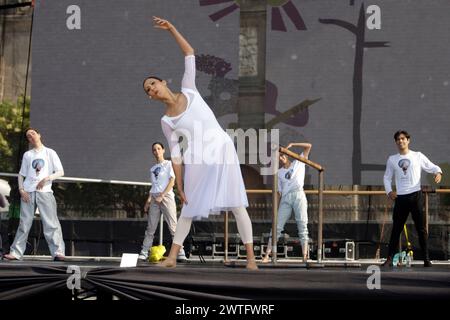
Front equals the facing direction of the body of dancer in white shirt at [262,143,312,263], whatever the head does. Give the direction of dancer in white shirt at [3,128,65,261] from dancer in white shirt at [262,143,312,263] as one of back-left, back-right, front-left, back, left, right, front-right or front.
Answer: front-right

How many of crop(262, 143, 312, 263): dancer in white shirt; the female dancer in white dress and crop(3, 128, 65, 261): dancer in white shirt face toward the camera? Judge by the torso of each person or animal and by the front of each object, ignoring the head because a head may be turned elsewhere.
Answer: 3

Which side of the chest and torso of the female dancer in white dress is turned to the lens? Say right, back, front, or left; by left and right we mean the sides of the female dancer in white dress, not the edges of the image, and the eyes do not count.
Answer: front

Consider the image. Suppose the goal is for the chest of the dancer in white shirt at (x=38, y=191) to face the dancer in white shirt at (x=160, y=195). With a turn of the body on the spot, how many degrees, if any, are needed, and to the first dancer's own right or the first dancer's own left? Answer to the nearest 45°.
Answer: approximately 135° to the first dancer's own left

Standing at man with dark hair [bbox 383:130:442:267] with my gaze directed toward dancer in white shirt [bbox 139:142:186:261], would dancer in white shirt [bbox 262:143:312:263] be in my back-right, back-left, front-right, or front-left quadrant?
front-right

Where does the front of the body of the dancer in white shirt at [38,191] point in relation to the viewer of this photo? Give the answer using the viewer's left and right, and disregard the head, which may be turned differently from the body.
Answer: facing the viewer

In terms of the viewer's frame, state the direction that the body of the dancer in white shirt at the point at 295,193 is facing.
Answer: toward the camera

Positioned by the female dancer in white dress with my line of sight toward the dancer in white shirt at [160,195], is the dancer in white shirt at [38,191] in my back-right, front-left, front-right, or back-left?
front-left

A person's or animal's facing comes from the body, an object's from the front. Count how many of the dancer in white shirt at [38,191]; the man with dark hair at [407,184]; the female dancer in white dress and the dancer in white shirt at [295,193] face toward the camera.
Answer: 4

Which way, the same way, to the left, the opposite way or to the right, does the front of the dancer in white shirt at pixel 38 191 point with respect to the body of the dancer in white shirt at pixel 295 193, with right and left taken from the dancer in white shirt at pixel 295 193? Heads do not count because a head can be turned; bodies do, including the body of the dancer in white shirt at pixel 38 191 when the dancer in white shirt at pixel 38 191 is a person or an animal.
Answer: the same way

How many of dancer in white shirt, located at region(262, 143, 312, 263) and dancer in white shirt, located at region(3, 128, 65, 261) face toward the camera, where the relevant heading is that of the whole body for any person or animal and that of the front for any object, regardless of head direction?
2

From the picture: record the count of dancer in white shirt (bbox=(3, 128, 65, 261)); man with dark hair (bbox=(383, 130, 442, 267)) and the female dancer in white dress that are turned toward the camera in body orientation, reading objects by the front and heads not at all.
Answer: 3

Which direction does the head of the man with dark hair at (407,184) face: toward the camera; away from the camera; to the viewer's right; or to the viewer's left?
toward the camera

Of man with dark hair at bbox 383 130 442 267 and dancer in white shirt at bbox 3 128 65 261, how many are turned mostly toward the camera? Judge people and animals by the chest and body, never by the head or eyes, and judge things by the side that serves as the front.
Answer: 2

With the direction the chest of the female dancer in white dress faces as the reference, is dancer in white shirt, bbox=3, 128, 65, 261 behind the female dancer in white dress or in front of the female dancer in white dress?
behind

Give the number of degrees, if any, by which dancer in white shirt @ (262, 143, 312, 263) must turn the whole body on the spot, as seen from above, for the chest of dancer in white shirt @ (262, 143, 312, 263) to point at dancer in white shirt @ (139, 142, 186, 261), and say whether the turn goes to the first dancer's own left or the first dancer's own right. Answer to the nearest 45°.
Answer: approximately 45° to the first dancer's own right

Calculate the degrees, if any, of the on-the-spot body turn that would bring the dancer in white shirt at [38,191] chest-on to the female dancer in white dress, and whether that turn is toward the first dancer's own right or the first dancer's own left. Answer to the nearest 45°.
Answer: approximately 45° to the first dancer's own left
